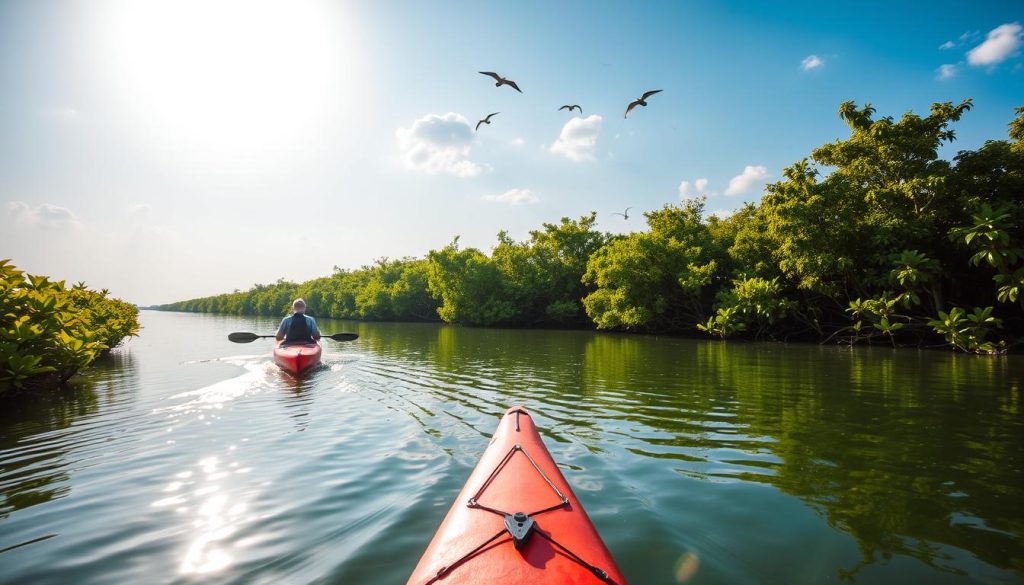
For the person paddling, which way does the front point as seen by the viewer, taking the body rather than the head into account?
away from the camera
